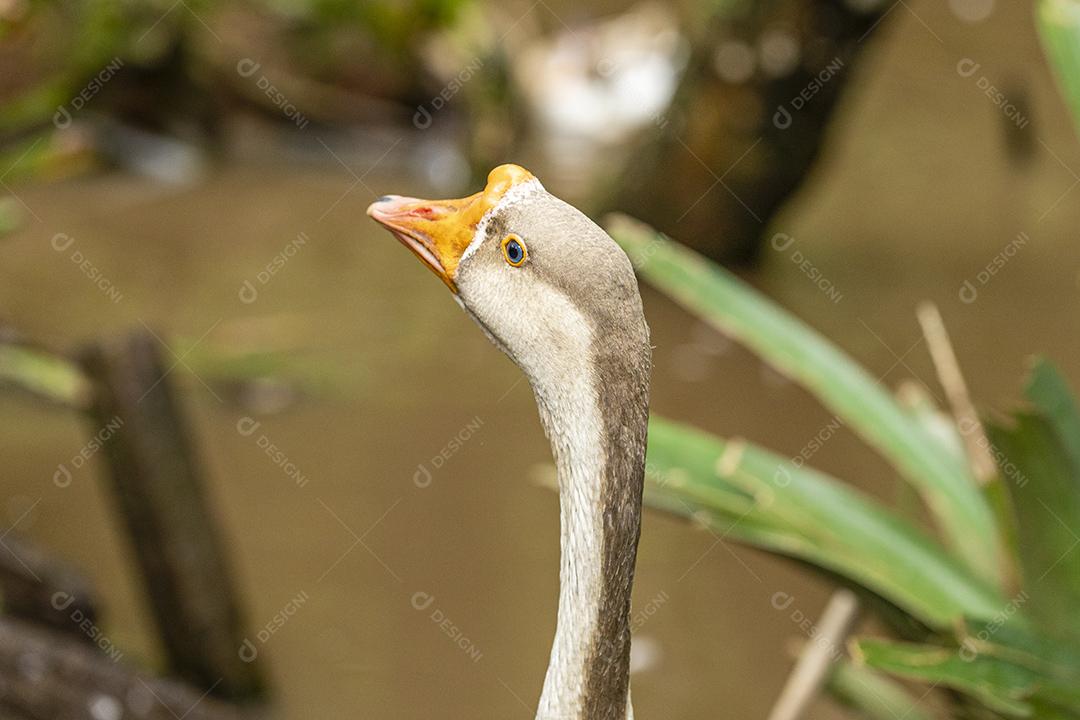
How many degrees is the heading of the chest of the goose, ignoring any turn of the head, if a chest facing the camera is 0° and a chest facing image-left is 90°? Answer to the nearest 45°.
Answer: approximately 90°

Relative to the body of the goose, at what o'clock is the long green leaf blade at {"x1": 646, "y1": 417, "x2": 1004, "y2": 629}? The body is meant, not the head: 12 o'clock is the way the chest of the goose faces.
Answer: The long green leaf blade is roughly at 4 o'clock from the goose.

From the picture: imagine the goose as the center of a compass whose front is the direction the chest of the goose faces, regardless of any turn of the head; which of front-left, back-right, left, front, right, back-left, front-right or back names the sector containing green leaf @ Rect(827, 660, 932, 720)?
back-right

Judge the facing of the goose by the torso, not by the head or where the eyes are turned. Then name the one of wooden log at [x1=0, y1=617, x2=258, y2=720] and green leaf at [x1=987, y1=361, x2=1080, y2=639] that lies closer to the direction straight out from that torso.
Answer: the wooden log
